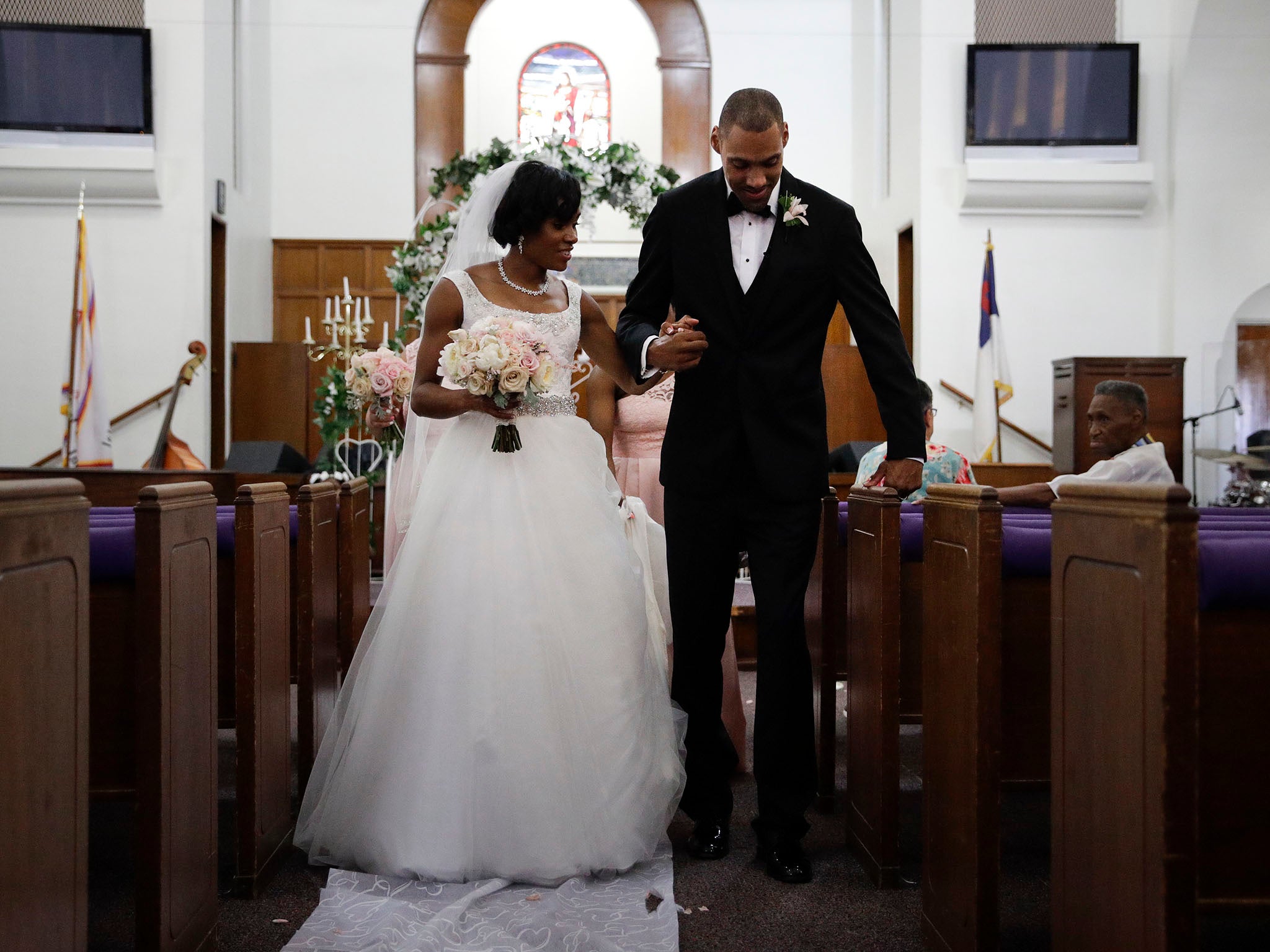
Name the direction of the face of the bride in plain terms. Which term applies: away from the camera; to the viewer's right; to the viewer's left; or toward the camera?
to the viewer's right

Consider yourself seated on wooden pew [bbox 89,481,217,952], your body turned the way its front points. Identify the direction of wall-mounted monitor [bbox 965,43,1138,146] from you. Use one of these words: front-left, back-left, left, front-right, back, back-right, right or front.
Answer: front-right

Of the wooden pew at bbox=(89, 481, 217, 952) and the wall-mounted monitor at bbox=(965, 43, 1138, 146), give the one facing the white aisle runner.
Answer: the wall-mounted monitor

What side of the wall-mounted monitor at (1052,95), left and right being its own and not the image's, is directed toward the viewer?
front

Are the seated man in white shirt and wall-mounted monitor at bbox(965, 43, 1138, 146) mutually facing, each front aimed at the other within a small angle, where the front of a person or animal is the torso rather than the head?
no

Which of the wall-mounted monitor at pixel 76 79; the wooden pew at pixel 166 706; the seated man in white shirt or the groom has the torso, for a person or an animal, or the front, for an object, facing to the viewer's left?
the seated man in white shirt

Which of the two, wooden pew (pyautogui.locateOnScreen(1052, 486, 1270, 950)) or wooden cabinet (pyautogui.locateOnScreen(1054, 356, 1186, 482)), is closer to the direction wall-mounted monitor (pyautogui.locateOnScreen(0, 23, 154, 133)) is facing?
the wooden pew

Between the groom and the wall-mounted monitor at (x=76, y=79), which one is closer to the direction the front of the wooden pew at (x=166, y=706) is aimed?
the wall-mounted monitor

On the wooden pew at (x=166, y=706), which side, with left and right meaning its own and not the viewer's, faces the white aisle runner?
right

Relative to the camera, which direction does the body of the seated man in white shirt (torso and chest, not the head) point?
to the viewer's left

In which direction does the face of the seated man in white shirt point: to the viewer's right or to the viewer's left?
to the viewer's left

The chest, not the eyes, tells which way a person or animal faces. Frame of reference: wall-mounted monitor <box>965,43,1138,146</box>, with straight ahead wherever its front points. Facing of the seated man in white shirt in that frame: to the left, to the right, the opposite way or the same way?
to the right

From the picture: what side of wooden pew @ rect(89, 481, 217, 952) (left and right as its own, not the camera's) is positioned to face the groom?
right

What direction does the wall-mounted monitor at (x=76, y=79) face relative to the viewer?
toward the camera

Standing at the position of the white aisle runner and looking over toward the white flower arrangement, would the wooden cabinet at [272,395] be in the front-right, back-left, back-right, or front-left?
front-left

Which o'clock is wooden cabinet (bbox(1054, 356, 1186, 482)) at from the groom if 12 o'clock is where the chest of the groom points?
The wooden cabinet is roughly at 7 o'clock from the groom.

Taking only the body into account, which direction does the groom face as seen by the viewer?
toward the camera

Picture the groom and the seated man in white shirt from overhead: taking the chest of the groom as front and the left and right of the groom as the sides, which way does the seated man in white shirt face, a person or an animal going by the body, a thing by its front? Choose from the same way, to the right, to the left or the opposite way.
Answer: to the right

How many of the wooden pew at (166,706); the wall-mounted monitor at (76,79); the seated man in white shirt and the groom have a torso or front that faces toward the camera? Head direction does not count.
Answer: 2

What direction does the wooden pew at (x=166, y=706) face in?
away from the camera

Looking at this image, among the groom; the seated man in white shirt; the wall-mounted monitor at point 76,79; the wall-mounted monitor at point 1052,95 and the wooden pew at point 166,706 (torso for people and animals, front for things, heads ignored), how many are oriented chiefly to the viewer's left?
1
